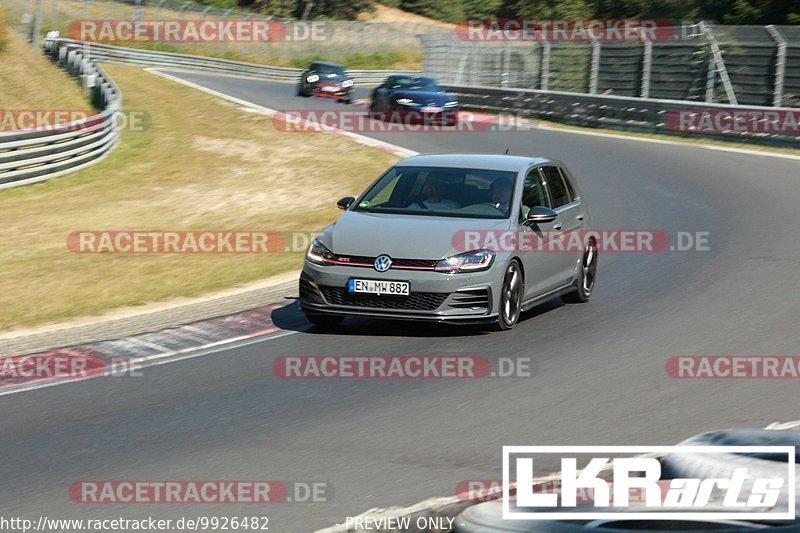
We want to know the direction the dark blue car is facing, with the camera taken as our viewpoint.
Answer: facing the viewer and to the right of the viewer

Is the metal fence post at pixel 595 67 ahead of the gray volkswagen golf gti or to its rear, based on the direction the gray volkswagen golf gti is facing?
to the rear

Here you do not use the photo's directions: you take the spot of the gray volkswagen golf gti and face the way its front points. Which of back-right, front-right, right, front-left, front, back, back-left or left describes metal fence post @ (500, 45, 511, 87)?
back-right

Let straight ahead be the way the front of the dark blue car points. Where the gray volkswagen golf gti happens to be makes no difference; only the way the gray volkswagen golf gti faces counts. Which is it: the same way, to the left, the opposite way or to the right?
to the right

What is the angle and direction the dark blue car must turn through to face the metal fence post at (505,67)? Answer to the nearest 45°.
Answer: approximately 135° to its left

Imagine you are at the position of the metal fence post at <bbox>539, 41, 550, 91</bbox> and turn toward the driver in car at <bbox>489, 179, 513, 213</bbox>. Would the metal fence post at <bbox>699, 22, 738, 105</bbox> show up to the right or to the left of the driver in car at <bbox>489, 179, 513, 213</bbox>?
left

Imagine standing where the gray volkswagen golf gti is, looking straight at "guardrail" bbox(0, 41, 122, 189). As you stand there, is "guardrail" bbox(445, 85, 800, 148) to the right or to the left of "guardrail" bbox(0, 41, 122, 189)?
right

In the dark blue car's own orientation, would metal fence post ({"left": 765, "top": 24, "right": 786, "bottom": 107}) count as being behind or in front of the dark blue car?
in front

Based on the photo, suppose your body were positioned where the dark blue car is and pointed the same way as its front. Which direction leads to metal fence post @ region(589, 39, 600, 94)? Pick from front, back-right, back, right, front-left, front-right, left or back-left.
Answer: left

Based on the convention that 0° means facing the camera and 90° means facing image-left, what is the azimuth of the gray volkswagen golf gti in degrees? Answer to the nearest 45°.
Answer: approximately 45°

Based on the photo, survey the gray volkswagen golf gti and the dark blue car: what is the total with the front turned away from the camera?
0

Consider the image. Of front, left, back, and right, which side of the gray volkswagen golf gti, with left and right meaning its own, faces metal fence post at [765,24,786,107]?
back

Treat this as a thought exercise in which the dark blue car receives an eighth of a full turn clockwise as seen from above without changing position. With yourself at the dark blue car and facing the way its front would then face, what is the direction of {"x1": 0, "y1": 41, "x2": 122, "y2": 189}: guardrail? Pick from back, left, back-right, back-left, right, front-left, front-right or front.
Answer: front-right
